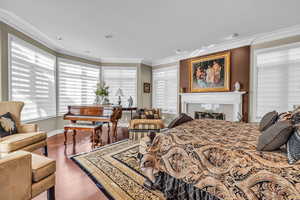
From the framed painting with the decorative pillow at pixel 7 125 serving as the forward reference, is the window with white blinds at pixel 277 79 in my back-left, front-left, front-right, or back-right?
back-left

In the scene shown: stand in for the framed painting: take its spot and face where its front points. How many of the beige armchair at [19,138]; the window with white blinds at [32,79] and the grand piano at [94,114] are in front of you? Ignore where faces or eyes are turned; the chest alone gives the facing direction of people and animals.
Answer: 3

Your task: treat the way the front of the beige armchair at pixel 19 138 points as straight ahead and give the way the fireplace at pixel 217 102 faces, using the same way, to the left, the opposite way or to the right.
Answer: to the right

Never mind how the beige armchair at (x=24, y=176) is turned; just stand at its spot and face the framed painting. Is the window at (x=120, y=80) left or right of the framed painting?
left

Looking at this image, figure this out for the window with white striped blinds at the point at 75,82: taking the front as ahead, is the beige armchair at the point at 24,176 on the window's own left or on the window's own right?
on the window's own right

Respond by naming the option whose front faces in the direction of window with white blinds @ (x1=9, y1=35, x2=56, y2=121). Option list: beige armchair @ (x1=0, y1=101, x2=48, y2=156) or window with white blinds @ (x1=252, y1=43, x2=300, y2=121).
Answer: window with white blinds @ (x1=252, y1=43, x2=300, y2=121)

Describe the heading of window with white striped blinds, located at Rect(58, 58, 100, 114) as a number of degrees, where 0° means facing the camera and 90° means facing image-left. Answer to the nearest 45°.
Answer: approximately 315°

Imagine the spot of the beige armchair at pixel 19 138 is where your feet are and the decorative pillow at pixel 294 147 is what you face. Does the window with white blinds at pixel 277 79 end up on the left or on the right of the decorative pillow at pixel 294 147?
left

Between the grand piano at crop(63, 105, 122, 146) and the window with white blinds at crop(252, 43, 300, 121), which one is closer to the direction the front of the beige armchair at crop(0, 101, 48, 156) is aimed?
the window with white blinds

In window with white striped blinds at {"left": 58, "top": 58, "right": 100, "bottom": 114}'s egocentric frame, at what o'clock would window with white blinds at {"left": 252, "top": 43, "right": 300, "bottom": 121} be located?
window with white blinds at {"left": 252, "top": 43, "right": 300, "bottom": 121} is roughly at 12 o'clock from window with white striped blinds at {"left": 58, "top": 58, "right": 100, "bottom": 114}.

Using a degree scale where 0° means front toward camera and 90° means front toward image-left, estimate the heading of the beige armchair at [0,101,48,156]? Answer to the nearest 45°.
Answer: approximately 315°
